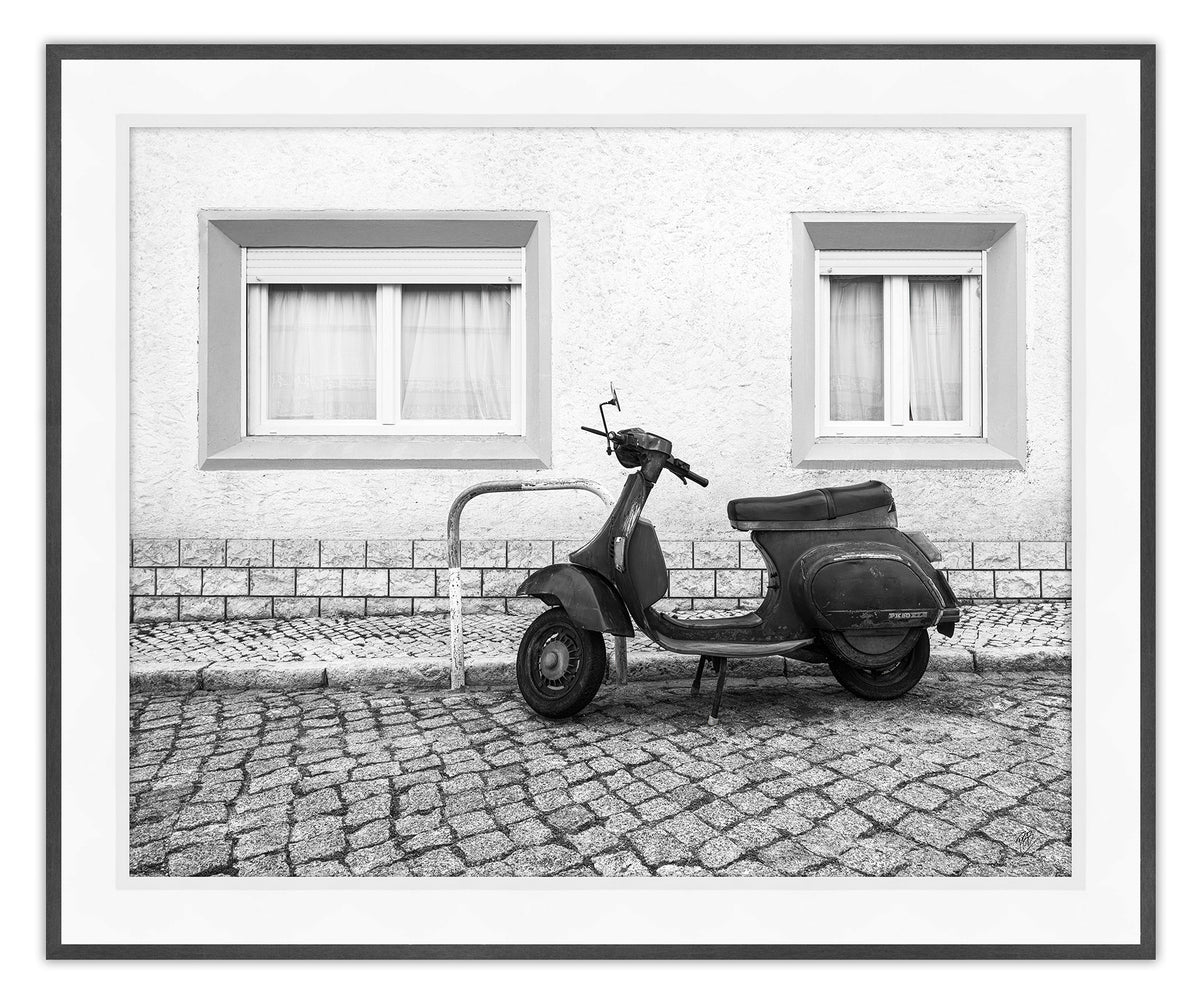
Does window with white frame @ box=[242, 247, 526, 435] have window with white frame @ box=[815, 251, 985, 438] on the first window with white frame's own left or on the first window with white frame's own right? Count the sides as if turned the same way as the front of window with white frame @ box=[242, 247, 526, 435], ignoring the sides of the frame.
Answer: on the first window with white frame's own left
